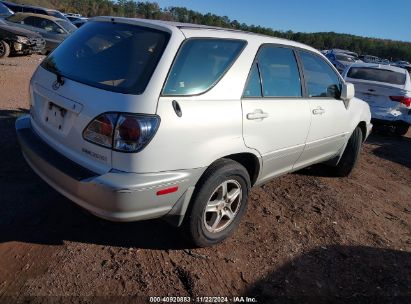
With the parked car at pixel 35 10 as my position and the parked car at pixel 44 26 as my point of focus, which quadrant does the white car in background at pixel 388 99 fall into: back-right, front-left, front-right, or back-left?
front-left

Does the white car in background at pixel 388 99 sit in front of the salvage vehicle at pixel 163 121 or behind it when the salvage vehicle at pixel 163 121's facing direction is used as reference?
in front

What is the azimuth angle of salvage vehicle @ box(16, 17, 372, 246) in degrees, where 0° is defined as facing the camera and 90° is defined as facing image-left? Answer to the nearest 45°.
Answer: approximately 225°

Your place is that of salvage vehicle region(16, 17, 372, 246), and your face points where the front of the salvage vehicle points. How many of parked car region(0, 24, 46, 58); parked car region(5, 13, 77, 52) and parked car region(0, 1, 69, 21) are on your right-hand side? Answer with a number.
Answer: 0

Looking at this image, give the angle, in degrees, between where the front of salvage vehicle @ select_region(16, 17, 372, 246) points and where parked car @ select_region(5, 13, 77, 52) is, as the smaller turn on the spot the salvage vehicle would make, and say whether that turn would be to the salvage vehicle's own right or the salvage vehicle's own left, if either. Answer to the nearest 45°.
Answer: approximately 90° to the salvage vehicle's own left

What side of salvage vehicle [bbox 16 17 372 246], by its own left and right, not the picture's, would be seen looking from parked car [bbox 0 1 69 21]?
left

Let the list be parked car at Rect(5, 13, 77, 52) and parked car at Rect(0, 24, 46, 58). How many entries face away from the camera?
0

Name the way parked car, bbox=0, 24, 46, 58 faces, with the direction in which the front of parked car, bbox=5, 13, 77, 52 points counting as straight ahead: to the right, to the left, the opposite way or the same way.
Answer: the same way
